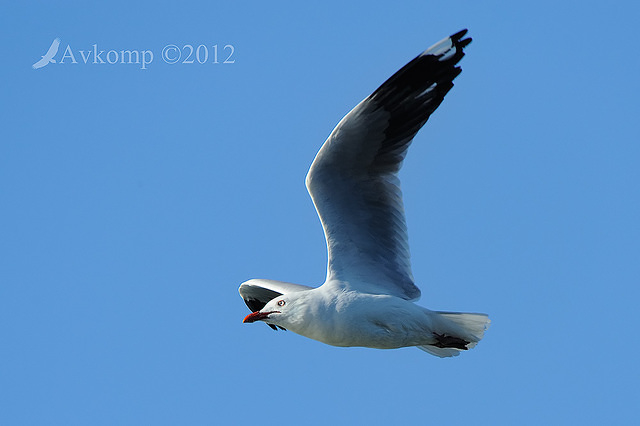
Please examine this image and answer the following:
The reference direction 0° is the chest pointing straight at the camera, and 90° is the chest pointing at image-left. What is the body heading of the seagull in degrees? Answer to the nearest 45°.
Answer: approximately 90°
